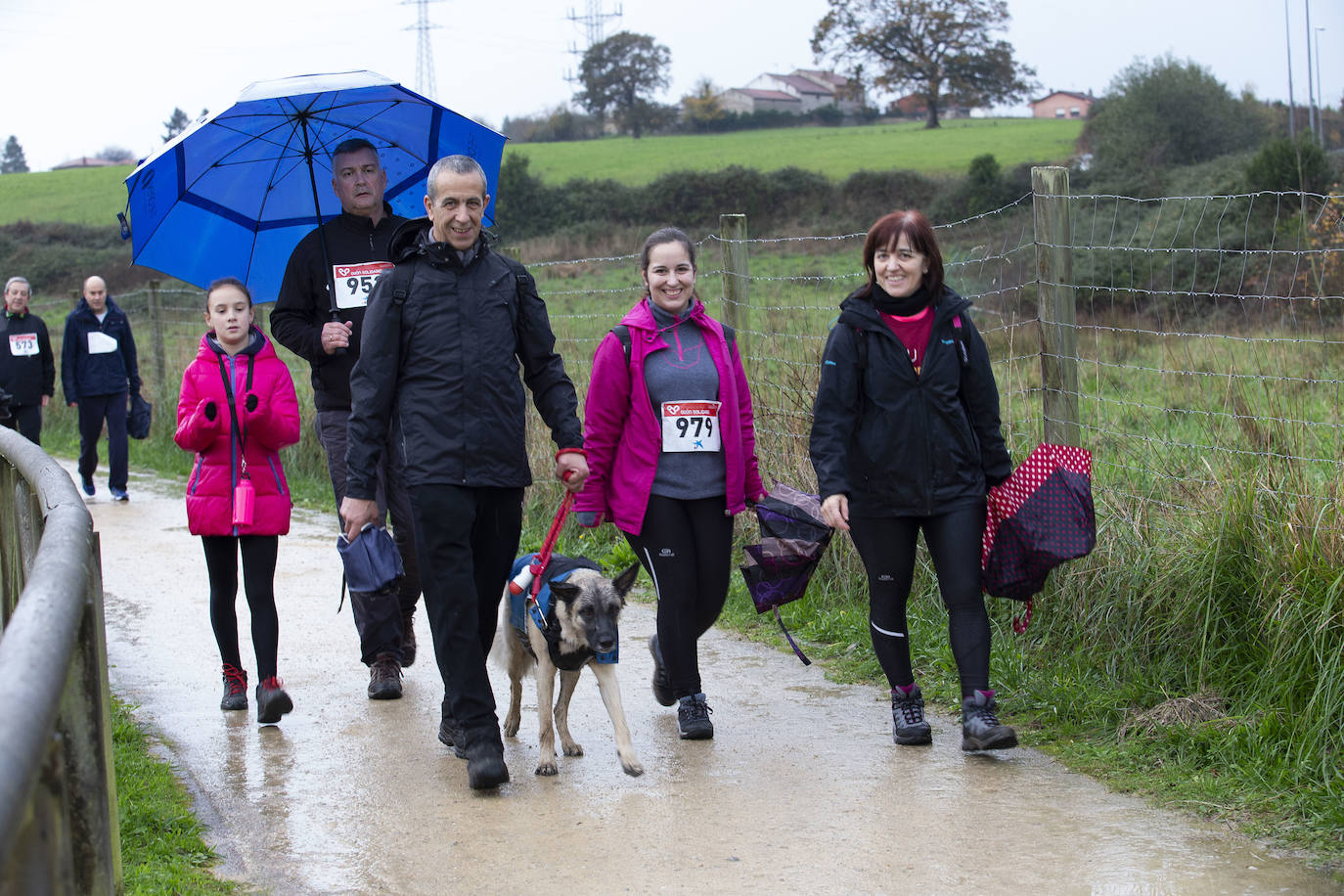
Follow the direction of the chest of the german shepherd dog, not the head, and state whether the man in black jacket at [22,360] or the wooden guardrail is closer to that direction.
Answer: the wooden guardrail

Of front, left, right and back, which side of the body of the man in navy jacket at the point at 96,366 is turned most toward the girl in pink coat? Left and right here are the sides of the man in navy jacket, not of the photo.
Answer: front

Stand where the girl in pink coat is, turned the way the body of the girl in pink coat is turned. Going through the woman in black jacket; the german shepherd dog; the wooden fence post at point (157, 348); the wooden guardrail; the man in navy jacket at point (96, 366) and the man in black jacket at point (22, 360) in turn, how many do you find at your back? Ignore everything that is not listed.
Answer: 3

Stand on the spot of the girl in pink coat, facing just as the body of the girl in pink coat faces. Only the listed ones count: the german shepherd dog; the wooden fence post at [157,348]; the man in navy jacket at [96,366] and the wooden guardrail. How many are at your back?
2

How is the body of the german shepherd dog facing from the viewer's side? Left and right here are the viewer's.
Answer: facing the viewer and to the right of the viewer
